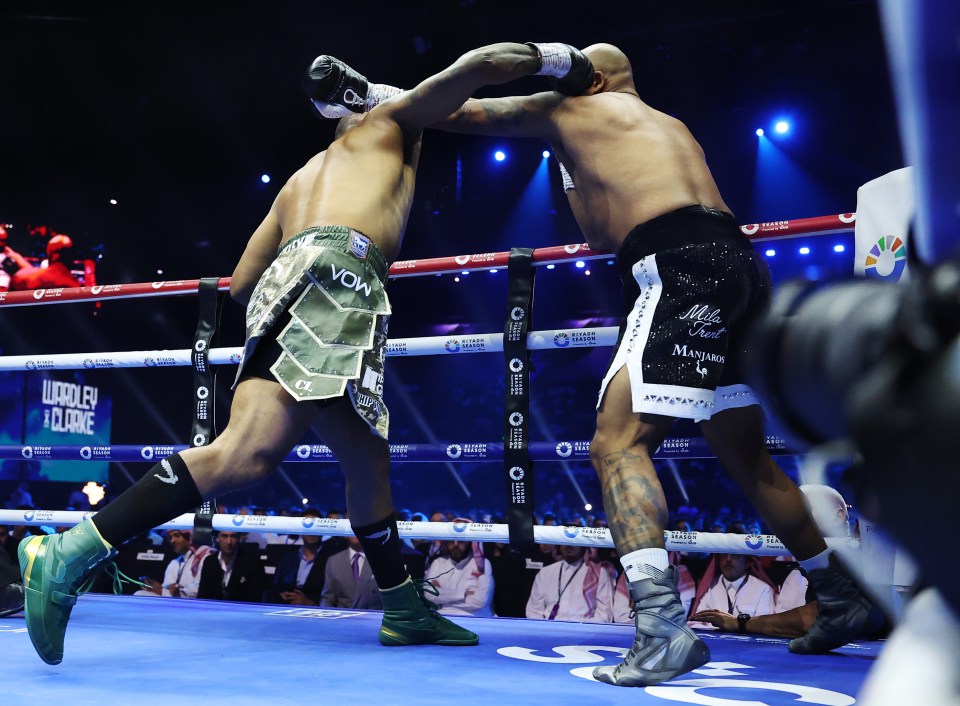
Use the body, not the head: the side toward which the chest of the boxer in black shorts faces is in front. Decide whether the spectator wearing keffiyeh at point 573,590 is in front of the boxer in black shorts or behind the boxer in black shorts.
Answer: in front

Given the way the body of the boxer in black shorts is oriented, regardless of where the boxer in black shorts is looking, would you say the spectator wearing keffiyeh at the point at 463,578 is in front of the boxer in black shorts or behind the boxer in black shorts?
in front

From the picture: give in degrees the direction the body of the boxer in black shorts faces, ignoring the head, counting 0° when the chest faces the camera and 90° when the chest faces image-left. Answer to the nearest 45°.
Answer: approximately 135°

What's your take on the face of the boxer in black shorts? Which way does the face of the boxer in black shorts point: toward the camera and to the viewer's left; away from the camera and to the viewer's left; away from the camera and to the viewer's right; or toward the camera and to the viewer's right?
away from the camera and to the viewer's left

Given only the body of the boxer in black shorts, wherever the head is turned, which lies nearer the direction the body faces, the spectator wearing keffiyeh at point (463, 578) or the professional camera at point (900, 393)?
the spectator wearing keffiyeh
